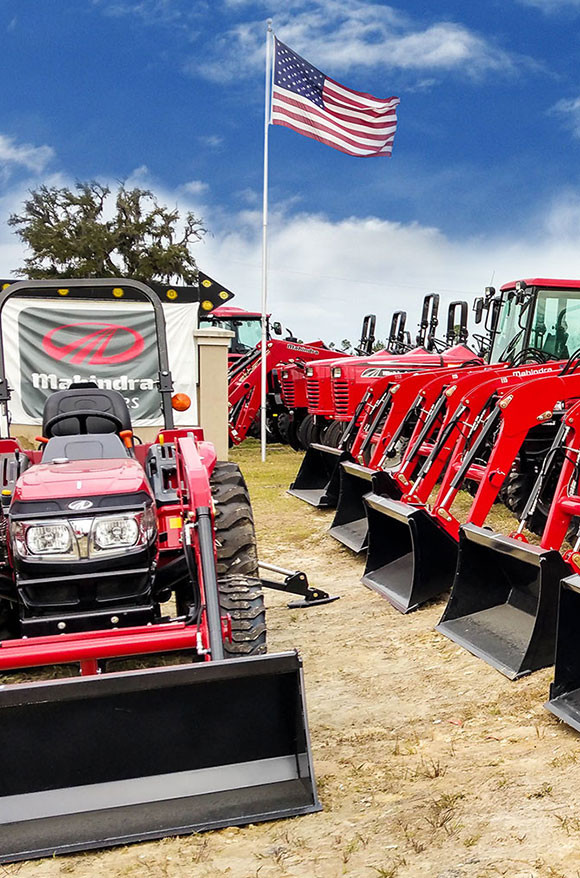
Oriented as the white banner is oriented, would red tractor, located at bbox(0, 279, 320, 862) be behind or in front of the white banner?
in front

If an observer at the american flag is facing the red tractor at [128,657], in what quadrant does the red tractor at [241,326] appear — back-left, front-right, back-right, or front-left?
back-right

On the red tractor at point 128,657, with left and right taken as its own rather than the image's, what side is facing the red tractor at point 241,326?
back

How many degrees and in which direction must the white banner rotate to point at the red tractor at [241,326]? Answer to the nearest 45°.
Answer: approximately 135° to its left

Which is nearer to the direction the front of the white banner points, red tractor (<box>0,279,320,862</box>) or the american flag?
the red tractor

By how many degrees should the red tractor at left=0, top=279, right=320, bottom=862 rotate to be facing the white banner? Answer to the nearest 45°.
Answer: approximately 180°

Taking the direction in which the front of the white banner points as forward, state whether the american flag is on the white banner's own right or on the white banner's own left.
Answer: on the white banner's own left

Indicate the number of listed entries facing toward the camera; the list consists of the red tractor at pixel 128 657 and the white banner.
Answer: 2

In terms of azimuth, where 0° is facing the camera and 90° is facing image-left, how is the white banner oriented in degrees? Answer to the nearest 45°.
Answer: approximately 0°

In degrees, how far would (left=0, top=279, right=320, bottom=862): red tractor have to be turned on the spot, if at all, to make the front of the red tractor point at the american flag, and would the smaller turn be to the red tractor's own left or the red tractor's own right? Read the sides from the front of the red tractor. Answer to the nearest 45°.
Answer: approximately 180°
